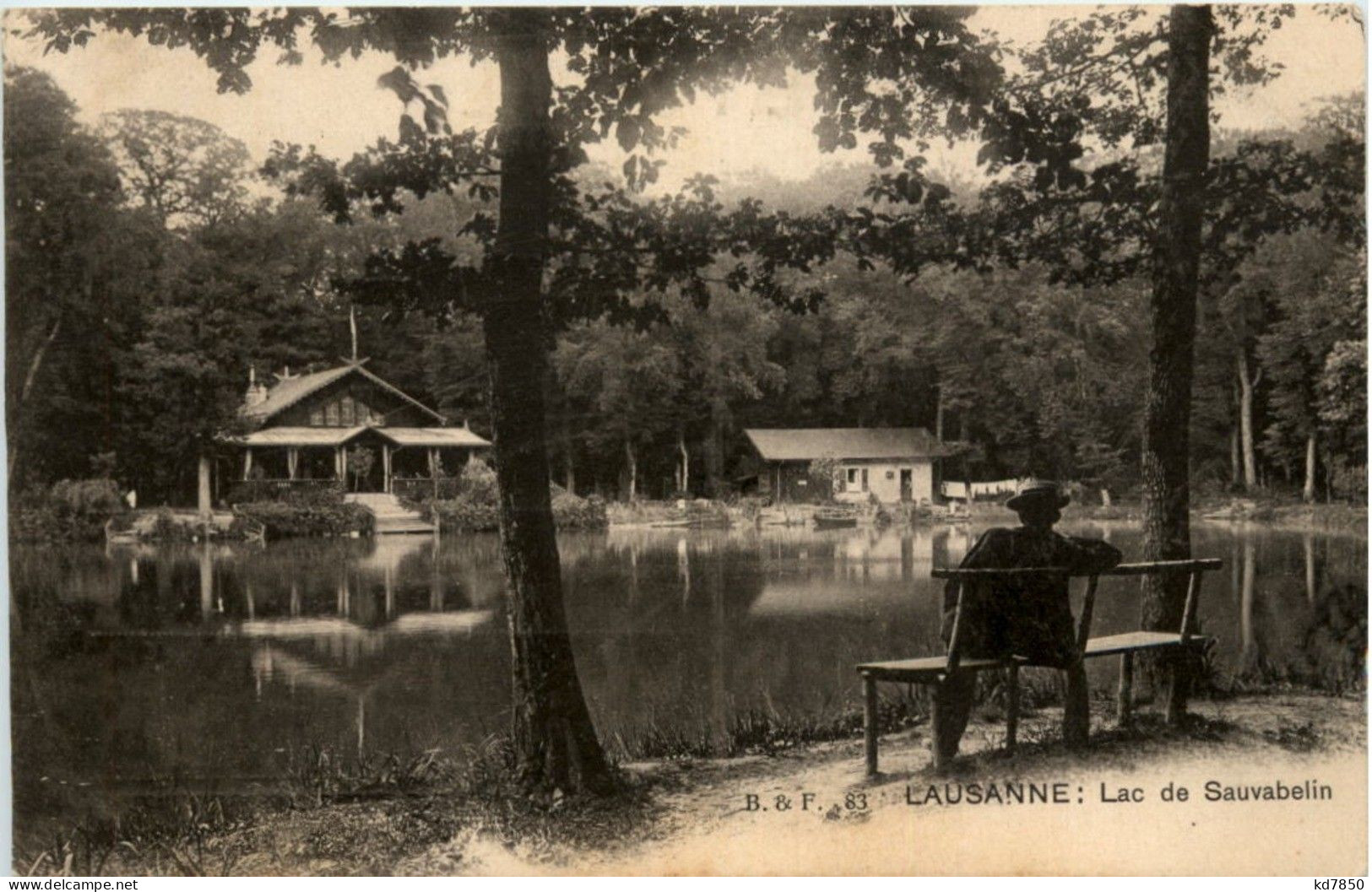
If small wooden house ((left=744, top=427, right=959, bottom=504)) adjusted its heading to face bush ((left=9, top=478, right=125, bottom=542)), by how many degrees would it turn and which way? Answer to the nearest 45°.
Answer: approximately 90° to its right

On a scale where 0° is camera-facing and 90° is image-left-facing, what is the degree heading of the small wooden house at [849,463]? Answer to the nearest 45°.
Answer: approximately 0°

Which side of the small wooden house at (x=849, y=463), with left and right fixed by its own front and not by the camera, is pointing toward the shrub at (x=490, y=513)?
right

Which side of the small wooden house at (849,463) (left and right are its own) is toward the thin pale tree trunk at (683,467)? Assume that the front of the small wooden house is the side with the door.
right

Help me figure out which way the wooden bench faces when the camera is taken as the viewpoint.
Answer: facing away from the viewer and to the left of the viewer

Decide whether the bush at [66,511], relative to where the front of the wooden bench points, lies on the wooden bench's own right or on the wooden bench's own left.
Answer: on the wooden bench's own left

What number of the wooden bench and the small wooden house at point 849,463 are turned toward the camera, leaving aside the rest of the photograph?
1
